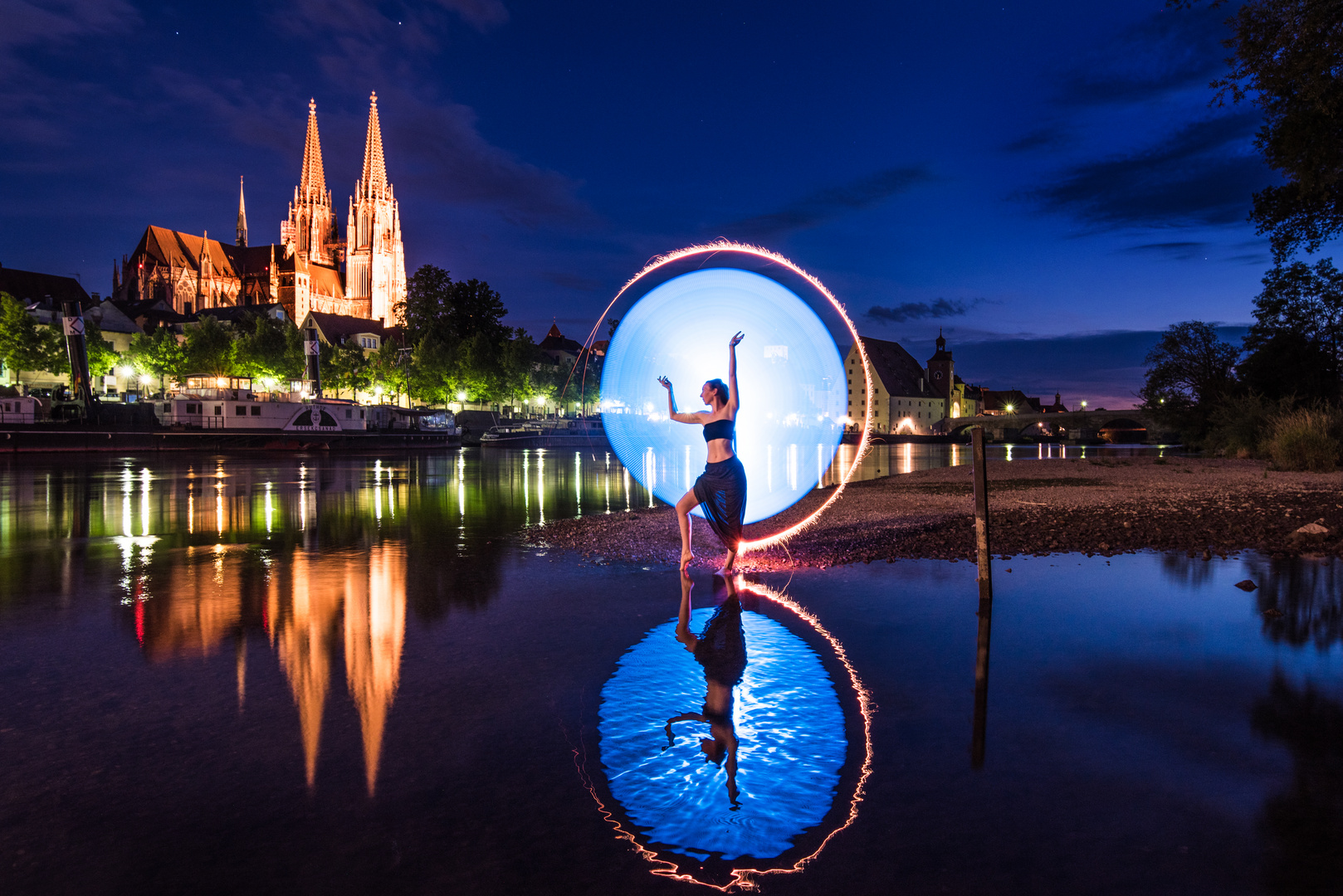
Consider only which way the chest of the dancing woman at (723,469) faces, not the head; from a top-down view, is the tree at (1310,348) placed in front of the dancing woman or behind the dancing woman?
behind

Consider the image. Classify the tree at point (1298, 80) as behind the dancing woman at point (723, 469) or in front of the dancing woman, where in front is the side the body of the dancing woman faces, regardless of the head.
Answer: behind

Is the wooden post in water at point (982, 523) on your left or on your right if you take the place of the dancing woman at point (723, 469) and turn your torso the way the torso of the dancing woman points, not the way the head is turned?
on your left

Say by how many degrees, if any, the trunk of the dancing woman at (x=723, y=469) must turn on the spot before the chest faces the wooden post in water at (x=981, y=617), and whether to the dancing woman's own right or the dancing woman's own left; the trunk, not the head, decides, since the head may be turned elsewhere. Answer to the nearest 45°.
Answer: approximately 90° to the dancing woman's own left

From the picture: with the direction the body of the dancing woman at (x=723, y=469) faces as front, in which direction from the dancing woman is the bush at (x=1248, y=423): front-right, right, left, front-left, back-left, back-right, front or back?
back

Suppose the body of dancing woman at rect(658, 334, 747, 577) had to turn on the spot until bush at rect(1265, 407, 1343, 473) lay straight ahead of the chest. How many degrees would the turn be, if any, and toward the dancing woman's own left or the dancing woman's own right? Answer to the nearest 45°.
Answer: approximately 180°

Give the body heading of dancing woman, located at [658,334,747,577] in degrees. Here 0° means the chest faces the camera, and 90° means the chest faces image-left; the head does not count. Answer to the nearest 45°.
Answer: approximately 45°
